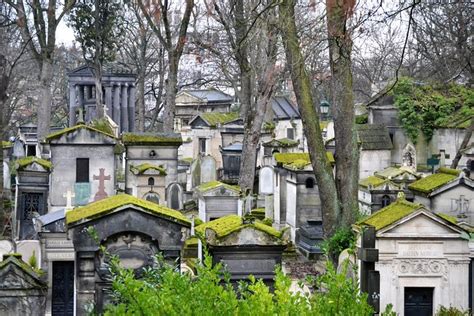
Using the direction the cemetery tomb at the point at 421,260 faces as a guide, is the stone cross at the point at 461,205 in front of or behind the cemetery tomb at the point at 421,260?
behind

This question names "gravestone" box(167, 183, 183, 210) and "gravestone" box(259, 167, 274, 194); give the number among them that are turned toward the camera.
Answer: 2

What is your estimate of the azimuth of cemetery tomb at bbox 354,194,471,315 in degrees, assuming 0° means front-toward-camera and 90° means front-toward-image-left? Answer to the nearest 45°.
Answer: approximately 0°

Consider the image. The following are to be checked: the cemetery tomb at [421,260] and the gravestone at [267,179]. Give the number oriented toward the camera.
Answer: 2

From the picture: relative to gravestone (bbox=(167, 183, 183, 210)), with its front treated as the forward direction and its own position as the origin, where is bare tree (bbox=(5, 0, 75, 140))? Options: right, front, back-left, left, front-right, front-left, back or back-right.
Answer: back-right
